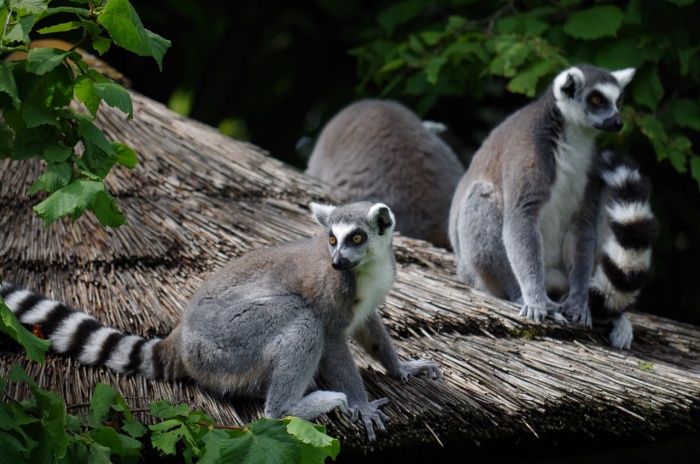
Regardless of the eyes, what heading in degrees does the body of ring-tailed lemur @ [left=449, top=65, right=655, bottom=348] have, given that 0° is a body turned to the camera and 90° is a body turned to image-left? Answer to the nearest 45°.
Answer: approximately 315°

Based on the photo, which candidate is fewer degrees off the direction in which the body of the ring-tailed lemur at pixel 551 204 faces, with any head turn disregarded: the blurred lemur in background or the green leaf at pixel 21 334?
the green leaf

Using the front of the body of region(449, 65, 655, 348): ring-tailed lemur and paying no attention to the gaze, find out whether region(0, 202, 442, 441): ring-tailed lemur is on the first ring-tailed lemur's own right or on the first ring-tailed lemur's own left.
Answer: on the first ring-tailed lemur's own right

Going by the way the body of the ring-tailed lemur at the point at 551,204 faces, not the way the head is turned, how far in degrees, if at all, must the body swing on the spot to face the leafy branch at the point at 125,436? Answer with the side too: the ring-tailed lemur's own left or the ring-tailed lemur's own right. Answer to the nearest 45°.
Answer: approximately 45° to the ring-tailed lemur's own right

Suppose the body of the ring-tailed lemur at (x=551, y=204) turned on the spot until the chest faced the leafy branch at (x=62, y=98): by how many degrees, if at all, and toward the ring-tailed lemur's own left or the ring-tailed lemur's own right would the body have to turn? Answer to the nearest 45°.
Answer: approximately 90° to the ring-tailed lemur's own right

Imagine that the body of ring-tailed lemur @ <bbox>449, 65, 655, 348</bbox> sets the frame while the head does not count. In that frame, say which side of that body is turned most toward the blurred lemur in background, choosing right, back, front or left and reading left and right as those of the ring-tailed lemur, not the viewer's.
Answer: back

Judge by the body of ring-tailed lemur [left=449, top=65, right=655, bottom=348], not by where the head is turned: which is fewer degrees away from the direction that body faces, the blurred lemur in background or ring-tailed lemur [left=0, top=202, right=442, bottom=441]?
the ring-tailed lemur

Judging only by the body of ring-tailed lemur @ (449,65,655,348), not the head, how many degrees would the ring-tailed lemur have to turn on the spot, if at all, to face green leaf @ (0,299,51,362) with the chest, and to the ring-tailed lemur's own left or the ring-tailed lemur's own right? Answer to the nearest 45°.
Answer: approximately 45° to the ring-tailed lemur's own right

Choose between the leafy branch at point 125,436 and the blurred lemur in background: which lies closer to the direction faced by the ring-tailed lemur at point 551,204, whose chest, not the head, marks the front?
the leafy branch
